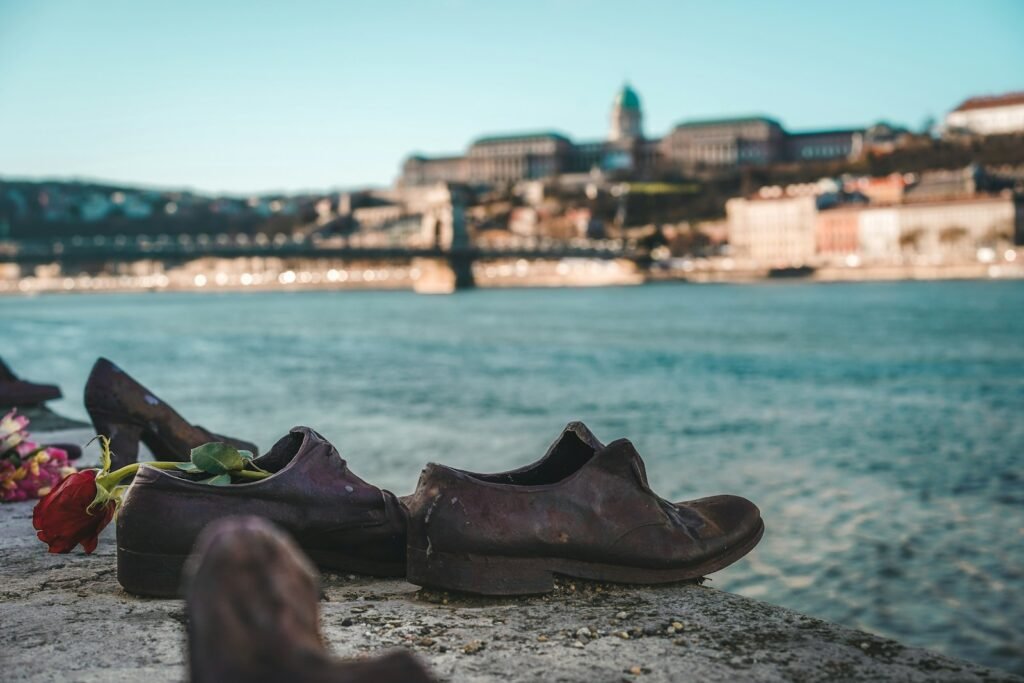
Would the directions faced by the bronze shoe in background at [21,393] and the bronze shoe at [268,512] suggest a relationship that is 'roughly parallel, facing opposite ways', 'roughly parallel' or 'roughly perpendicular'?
roughly parallel

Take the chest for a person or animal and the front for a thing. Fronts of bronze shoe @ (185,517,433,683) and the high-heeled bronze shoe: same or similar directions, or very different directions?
same or similar directions

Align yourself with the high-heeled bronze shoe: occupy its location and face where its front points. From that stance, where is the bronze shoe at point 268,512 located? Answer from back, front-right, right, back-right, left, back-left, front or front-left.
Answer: right

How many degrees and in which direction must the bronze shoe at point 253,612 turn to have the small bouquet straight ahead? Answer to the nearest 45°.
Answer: approximately 90° to its left

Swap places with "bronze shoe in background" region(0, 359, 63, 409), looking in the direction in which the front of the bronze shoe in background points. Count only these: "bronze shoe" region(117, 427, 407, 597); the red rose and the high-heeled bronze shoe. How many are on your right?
3

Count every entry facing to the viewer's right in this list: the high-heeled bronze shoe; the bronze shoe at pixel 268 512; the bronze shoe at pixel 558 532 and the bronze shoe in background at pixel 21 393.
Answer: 4

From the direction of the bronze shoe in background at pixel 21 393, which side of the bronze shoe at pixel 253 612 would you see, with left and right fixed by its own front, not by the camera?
left

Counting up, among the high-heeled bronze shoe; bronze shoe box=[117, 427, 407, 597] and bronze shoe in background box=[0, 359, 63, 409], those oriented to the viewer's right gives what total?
3

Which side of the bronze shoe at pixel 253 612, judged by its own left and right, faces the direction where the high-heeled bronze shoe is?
left

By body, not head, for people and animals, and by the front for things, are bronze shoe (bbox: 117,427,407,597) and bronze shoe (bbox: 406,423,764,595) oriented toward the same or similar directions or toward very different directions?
same or similar directions

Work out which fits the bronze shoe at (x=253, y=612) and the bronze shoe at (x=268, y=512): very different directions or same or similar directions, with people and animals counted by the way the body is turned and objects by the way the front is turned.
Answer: same or similar directions

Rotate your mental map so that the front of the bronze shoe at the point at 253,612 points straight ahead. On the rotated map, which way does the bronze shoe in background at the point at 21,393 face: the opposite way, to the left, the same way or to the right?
the same way

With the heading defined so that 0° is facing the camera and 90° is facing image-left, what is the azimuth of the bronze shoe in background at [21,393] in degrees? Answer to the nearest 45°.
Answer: approximately 270°

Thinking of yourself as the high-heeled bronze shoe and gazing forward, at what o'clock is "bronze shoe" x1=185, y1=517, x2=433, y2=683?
The bronze shoe is roughly at 3 o'clock from the high-heeled bronze shoe.

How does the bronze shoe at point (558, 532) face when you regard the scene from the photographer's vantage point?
facing to the right of the viewer

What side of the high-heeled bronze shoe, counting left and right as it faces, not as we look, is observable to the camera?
right

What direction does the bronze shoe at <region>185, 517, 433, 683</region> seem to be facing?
to the viewer's right

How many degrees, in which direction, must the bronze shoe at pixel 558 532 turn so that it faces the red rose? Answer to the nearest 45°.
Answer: approximately 180°
